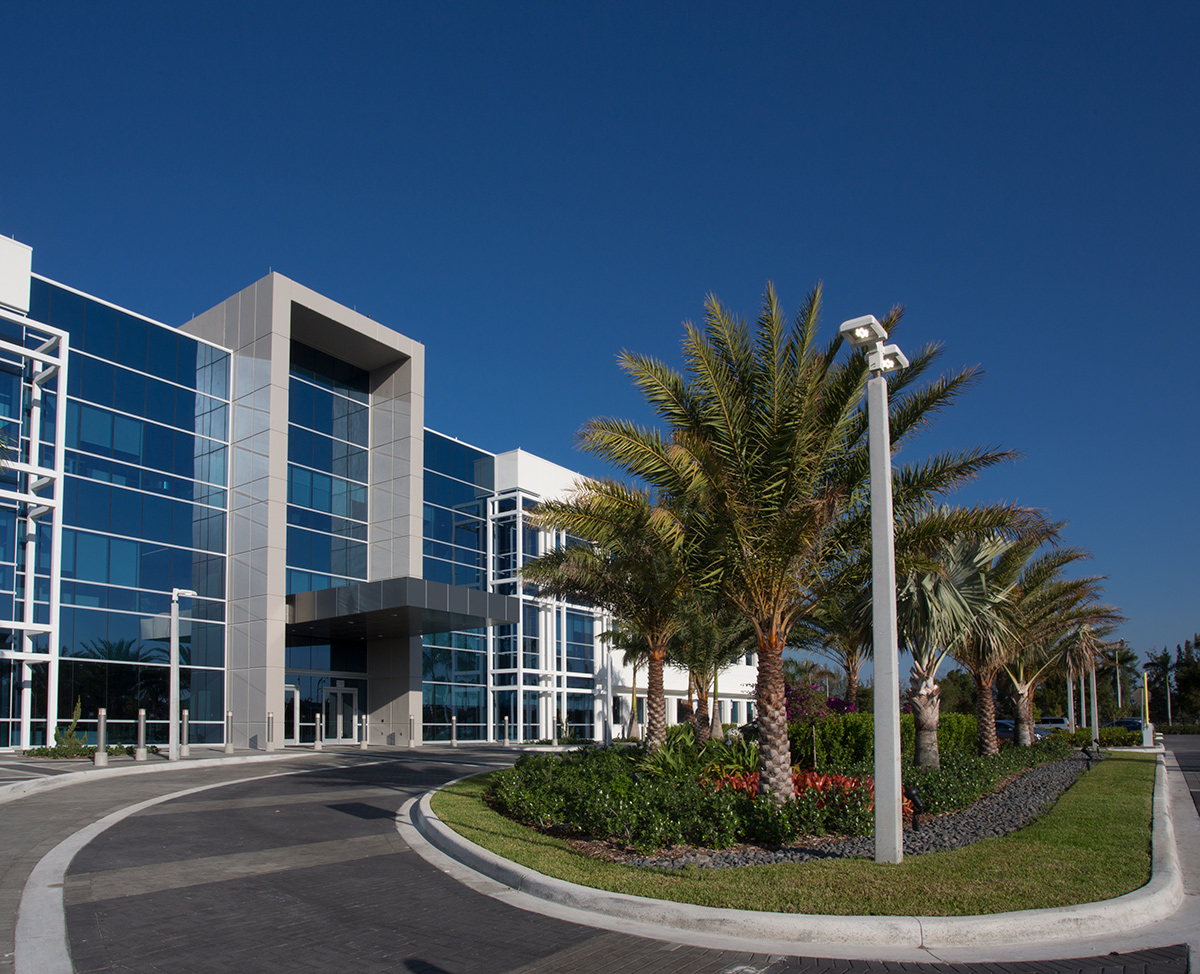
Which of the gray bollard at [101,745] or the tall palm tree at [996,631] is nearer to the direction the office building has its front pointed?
the tall palm tree

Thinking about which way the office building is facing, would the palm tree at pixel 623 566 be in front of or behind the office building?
in front

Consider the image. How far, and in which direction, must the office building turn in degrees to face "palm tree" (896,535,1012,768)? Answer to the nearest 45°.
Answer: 0° — it already faces it

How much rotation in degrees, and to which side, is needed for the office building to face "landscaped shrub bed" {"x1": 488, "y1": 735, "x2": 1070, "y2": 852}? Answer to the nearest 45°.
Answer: approximately 45° to its right

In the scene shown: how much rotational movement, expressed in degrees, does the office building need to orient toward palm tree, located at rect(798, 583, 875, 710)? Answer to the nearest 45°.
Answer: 0° — it already faces it

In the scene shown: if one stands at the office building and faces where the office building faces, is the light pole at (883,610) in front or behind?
in front

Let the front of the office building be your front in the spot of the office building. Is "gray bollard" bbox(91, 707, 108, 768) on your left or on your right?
on your right

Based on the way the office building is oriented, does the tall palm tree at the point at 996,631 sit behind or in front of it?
in front

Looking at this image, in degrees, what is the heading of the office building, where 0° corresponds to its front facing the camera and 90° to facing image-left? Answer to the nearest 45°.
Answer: approximately 315°
